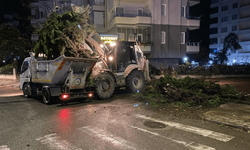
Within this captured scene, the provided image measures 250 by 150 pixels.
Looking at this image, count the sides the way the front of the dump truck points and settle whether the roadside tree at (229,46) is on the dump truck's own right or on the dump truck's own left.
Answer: on the dump truck's own right

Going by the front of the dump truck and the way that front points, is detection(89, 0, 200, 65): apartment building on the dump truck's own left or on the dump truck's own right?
on the dump truck's own right

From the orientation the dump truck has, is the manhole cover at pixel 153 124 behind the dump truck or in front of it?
behind
